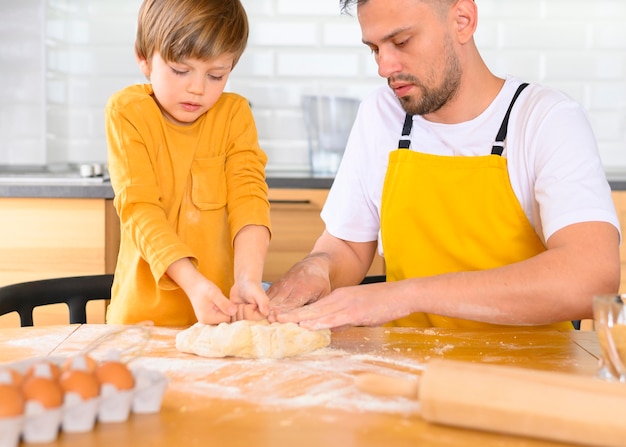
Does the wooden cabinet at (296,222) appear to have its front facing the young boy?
yes

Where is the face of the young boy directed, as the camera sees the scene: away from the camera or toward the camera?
toward the camera

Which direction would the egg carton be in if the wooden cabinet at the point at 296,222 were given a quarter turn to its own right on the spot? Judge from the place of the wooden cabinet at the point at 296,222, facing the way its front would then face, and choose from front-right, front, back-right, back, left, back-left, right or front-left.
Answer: left

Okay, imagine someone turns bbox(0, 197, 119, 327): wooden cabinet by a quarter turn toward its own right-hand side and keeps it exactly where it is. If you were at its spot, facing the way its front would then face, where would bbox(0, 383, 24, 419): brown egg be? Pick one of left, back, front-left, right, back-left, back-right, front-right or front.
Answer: left

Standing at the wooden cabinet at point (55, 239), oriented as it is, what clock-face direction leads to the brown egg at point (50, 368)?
The brown egg is roughly at 12 o'clock from the wooden cabinet.

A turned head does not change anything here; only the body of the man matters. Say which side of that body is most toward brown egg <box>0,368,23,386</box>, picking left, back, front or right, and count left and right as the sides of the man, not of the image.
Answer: front

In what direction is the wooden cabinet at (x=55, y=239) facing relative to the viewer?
toward the camera

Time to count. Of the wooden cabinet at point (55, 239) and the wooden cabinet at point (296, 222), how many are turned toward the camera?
2

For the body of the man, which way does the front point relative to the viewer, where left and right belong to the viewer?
facing the viewer and to the left of the viewer

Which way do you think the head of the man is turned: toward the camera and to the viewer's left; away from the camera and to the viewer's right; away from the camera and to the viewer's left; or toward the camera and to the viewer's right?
toward the camera and to the viewer's left

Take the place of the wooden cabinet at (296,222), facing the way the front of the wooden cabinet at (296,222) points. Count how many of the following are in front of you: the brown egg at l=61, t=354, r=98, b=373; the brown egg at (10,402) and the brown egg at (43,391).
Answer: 3

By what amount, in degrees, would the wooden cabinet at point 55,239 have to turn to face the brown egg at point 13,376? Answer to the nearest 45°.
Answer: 0° — it already faces it

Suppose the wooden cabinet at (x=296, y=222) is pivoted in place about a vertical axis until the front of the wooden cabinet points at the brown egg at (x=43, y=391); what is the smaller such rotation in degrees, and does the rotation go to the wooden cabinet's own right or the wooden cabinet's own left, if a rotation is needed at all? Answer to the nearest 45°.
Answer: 0° — it already faces it

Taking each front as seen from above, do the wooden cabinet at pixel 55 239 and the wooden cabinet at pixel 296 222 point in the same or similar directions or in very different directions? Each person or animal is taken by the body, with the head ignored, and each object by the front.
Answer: same or similar directions

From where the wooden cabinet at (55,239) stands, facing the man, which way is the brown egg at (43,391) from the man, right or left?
right

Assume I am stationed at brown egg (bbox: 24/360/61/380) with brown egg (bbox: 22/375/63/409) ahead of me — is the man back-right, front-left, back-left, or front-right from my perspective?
back-left

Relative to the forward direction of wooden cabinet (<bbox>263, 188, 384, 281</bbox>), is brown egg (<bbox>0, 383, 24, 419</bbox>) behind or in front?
in front
